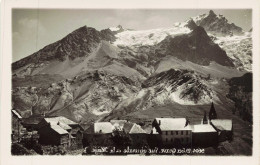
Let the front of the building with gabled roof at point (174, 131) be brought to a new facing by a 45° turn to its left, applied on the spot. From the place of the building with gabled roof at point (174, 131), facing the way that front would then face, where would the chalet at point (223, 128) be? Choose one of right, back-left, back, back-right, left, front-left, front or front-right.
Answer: front-left

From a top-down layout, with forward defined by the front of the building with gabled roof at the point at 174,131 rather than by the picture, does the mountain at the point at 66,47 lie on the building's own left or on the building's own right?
on the building's own right

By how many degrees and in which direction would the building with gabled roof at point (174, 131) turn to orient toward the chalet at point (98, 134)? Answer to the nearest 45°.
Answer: approximately 90° to its right

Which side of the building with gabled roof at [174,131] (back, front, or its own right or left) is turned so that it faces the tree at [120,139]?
right

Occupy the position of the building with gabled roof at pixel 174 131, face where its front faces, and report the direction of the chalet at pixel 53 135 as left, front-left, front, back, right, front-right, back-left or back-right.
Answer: right

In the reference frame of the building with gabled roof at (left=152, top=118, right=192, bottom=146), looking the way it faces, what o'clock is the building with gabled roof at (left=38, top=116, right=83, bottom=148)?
the building with gabled roof at (left=38, top=116, right=83, bottom=148) is roughly at 3 o'clock from the building with gabled roof at (left=152, top=118, right=192, bottom=146).

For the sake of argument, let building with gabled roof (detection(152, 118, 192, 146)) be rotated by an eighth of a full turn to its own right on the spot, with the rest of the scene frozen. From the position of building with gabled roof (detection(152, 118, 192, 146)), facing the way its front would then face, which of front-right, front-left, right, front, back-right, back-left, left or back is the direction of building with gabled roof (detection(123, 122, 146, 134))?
front-right

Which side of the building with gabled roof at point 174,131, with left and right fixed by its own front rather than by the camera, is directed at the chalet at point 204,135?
left

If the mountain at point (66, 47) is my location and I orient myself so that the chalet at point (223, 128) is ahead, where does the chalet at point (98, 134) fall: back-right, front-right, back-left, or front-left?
front-right

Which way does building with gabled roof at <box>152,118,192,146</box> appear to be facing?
toward the camera
